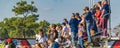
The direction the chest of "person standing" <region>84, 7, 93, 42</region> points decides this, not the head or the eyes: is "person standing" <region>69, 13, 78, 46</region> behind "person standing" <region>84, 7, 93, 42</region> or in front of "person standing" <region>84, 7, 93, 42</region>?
in front

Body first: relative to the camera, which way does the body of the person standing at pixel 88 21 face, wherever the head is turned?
to the viewer's left

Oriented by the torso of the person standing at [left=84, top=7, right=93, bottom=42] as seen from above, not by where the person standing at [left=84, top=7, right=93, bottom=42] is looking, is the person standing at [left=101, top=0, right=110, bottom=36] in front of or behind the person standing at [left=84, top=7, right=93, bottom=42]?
behind

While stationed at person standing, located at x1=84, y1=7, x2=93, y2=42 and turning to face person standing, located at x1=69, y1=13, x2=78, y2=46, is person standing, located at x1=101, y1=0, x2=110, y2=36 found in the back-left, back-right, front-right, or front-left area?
back-right
